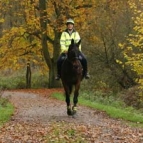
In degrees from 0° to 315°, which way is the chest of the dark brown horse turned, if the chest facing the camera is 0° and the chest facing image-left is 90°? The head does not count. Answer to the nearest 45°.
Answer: approximately 0°
